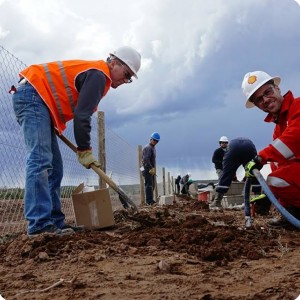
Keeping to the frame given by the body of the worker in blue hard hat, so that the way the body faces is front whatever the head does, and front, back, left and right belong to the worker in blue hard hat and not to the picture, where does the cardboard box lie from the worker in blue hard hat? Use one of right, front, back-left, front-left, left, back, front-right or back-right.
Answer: right

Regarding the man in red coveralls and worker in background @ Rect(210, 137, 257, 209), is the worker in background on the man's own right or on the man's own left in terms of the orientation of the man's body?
on the man's own right

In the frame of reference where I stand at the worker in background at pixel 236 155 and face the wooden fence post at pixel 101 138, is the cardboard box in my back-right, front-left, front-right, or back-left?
front-left

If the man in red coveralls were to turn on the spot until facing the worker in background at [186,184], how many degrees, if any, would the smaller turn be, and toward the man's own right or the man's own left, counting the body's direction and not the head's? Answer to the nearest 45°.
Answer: approximately 135° to the man's own right

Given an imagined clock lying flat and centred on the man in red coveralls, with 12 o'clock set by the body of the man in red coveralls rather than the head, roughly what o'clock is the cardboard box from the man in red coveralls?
The cardboard box is roughly at 1 o'clock from the man in red coveralls.

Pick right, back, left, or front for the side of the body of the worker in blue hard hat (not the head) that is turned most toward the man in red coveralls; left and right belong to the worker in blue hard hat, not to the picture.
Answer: right

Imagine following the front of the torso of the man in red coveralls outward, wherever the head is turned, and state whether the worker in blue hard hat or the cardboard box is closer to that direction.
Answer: the cardboard box
